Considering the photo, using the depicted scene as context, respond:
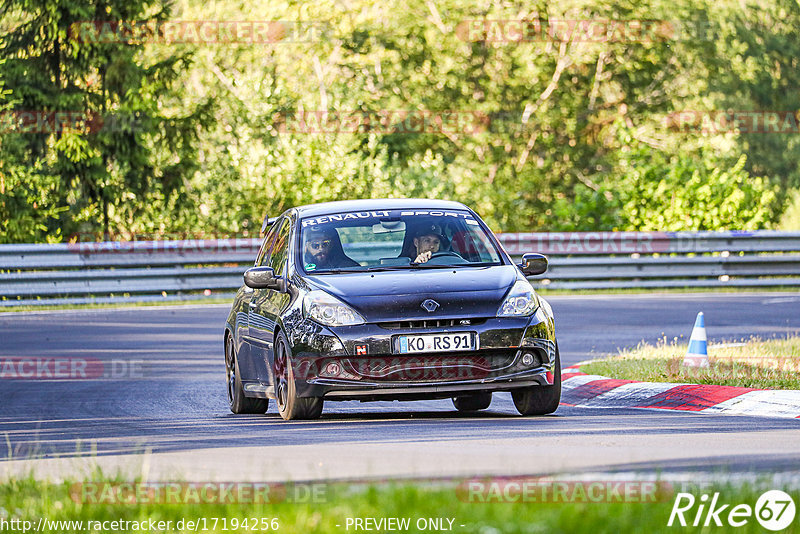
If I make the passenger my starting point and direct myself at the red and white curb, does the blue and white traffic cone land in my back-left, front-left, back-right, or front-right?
front-left

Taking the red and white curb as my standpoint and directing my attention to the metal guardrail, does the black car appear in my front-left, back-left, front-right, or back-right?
back-left

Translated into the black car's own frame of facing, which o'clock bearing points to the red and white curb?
The red and white curb is roughly at 8 o'clock from the black car.

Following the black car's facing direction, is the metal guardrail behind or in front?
behind

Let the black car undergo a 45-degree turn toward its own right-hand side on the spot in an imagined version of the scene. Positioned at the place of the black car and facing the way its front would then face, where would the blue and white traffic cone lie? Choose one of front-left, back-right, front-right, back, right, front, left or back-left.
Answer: back

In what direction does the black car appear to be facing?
toward the camera
